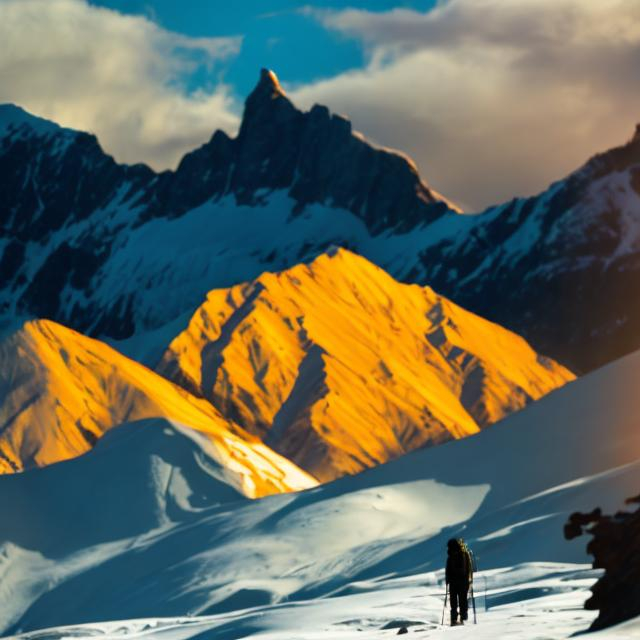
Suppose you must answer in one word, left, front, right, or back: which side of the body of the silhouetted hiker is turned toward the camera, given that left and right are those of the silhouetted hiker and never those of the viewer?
back

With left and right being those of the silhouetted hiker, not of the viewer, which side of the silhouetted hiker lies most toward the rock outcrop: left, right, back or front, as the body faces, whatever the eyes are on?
right
